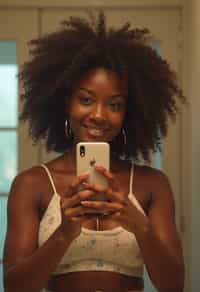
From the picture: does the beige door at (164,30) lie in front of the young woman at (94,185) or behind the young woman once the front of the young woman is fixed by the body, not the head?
behind

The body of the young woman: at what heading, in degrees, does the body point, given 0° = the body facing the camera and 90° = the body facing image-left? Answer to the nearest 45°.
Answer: approximately 0°
